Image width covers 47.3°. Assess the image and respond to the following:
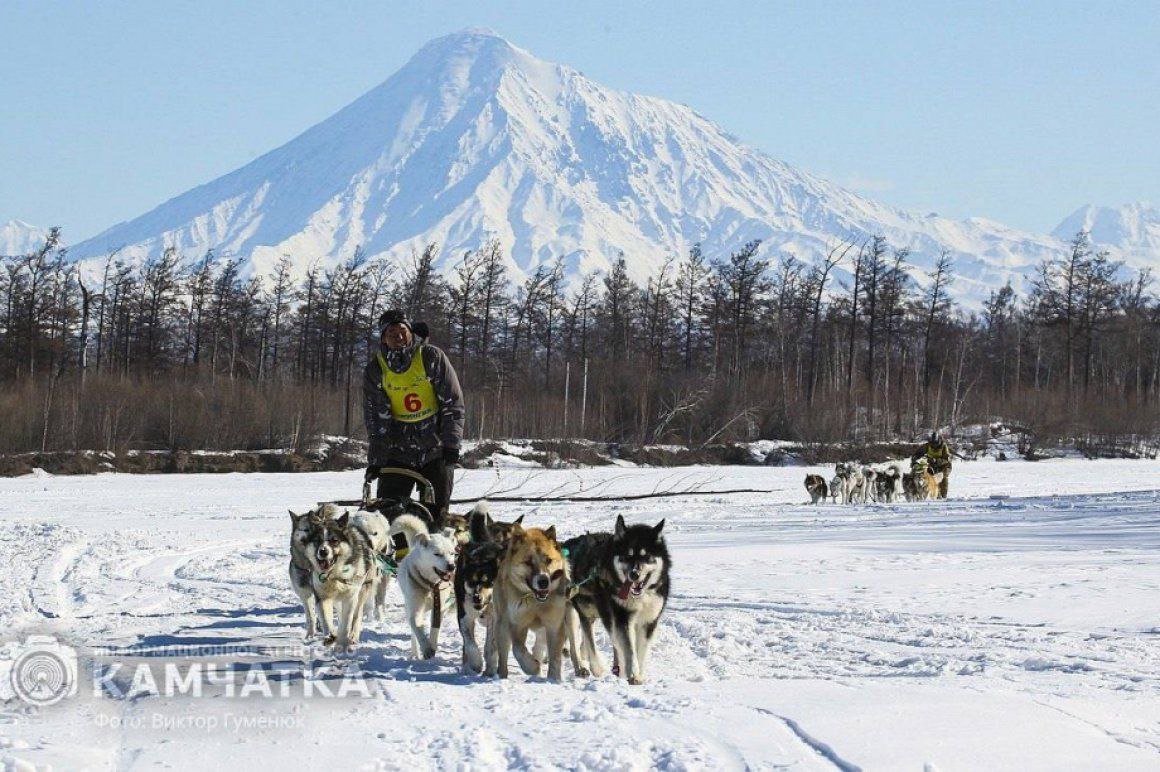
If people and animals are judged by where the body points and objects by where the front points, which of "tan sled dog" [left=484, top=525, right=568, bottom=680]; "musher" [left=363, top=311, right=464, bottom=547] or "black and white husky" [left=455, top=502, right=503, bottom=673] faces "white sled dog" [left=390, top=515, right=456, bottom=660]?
the musher

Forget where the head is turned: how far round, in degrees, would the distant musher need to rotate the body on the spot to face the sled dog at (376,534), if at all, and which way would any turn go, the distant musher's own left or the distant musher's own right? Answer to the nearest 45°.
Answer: approximately 45° to the distant musher's own left

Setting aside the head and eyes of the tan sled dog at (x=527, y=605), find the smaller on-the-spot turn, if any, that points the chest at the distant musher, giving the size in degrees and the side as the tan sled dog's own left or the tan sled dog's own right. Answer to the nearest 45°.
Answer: approximately 135° to the tan sled dog's own left

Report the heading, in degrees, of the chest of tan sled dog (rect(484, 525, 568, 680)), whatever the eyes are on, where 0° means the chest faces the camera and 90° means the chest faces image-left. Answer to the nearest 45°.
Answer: approximately 0°

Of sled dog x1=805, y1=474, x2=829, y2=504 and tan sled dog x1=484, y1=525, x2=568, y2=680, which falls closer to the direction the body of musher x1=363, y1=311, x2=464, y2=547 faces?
the tan sled dog

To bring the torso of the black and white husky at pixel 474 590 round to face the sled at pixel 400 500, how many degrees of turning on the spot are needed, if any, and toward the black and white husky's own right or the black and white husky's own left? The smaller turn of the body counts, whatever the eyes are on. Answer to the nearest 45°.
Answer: approximately 180°

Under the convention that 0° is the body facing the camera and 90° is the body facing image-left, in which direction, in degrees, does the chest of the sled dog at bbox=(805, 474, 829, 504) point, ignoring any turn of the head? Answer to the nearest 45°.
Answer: approximately 45°

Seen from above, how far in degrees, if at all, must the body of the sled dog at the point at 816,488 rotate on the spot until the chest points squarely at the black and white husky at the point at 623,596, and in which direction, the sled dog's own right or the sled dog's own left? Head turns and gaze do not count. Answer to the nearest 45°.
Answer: approximately 45° to the sled dog's own left

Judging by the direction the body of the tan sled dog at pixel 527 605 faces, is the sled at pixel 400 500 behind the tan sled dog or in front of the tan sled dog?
behind

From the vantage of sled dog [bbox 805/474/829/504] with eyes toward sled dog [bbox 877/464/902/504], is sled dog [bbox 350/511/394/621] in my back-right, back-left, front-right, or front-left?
back-right

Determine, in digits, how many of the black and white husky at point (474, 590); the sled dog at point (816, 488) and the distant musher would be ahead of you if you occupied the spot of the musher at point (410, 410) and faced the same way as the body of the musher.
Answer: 1
